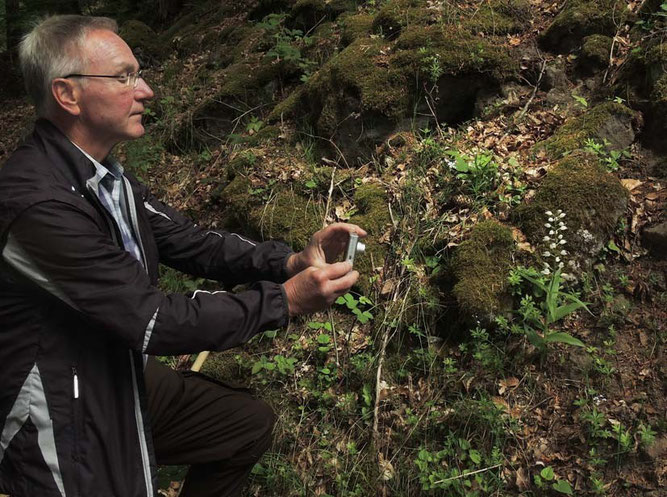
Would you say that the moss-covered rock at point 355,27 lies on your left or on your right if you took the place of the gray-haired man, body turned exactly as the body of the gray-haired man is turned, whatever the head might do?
on your left

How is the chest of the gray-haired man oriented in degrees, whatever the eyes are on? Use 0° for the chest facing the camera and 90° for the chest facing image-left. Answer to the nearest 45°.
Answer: approximately 270°

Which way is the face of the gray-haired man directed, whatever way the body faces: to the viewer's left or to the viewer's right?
to the viewer's right

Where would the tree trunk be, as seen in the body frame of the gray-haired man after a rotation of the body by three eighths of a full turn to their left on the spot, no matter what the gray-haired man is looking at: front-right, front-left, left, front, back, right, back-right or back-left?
front-right

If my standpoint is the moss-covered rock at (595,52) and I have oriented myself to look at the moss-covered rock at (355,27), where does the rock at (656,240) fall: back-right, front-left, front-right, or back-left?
back-left
